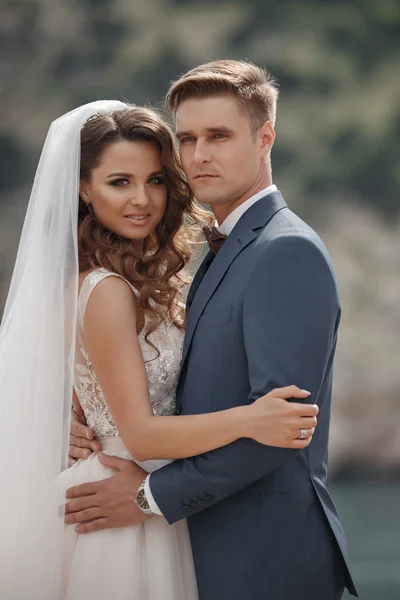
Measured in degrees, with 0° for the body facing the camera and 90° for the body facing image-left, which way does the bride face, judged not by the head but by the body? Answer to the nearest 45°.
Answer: approximately 270°
